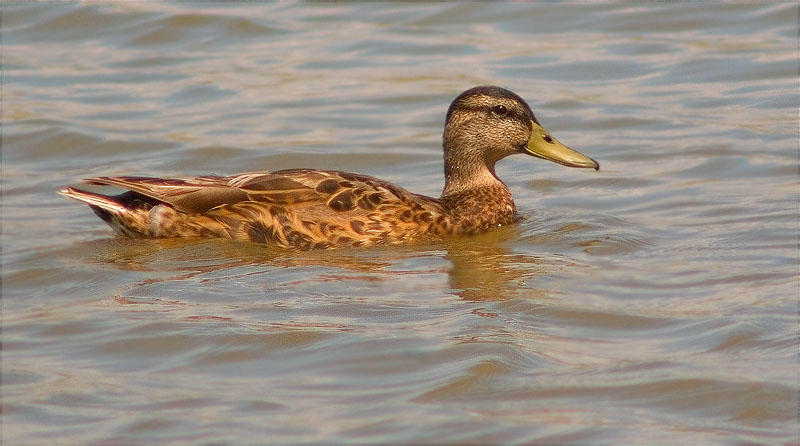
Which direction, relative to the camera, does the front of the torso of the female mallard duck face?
to the viewer's right
